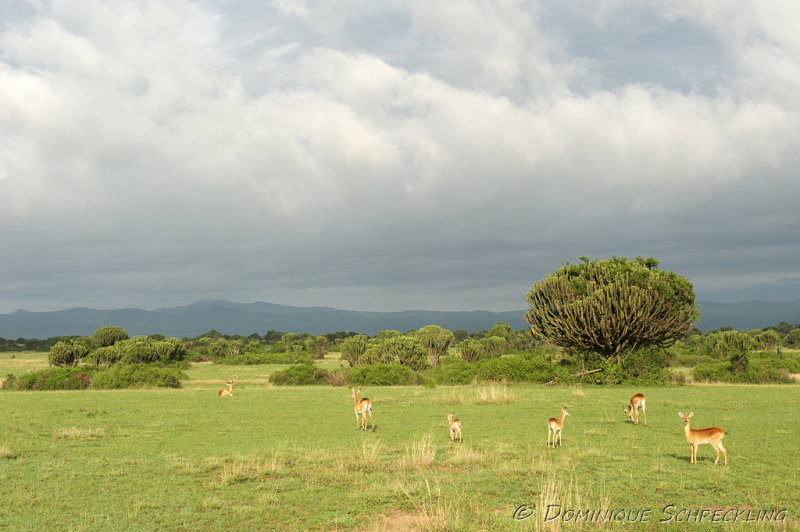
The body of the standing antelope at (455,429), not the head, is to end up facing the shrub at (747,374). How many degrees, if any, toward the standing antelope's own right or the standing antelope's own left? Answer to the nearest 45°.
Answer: approximately 90° to the standing antelope's own right

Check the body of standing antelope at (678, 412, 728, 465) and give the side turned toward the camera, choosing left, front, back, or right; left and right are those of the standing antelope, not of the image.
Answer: left

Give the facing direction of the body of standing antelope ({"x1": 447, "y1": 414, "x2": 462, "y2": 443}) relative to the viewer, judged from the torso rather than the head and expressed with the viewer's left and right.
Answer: facing away from the viewer and to the left of the viewer
